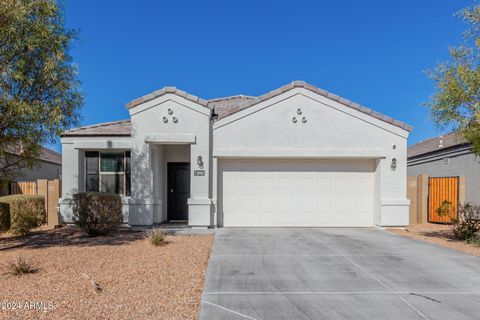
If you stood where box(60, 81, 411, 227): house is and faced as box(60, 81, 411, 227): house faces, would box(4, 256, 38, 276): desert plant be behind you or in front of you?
in front

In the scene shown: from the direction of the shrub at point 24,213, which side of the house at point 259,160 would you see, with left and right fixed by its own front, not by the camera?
right

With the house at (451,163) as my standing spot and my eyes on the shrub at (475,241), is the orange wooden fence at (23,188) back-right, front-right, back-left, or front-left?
front-right

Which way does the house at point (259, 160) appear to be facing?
toward the camera

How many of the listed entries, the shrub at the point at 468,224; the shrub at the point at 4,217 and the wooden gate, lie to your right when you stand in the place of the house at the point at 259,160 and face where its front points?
1

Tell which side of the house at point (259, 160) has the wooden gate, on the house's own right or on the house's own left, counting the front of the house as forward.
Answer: on the house's own left

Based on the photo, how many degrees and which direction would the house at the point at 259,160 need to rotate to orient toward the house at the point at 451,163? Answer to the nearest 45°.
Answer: approximately 135° to its left

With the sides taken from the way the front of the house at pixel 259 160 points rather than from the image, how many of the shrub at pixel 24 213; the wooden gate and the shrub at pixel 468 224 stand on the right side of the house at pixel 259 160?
1
